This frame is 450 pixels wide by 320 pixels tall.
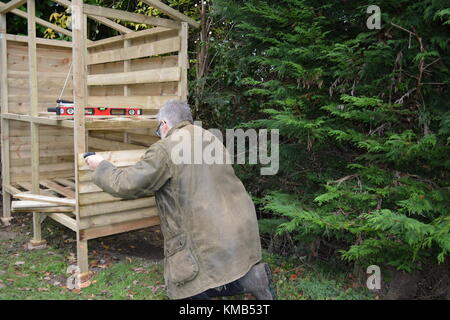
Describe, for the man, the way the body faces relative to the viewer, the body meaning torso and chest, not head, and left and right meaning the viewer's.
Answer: facing away from the viewer and to the left of the viewer

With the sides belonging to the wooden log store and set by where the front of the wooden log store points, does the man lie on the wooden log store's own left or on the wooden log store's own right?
on the wooden log store's own left

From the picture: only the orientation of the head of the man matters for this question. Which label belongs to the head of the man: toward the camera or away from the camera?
away from the camera

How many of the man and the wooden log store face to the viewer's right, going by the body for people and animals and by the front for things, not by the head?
0

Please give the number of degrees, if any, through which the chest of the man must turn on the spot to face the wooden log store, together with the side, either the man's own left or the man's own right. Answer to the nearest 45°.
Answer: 0° — they already face it
